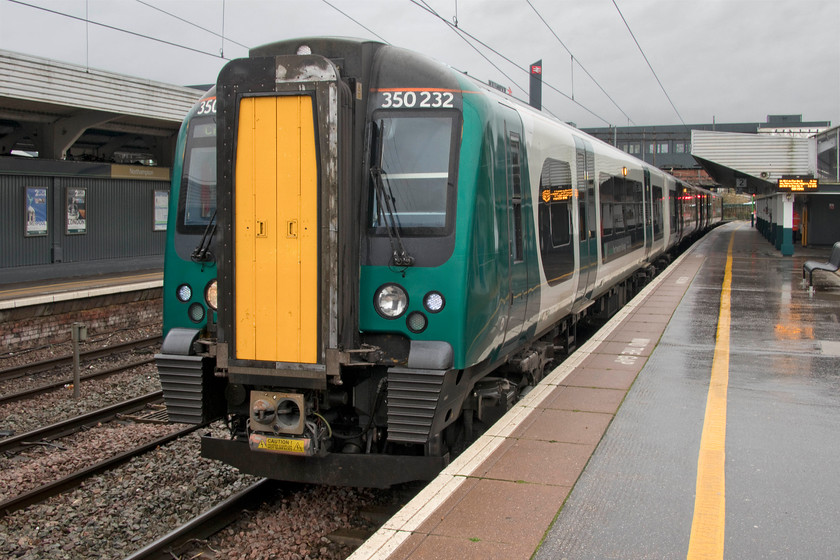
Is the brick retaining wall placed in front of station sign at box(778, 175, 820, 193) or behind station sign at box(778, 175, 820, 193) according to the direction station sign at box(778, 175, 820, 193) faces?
in front

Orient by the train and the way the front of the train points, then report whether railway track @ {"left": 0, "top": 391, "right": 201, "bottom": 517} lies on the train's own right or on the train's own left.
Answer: on the train's own right

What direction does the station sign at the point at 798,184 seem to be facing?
toward the camera

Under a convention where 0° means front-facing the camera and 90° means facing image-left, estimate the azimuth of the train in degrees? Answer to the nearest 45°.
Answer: approximately 45°

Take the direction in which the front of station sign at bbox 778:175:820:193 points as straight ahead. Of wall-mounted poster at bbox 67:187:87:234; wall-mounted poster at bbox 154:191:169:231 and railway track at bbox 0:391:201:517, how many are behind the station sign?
0

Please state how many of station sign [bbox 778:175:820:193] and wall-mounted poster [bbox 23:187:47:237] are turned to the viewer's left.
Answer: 0

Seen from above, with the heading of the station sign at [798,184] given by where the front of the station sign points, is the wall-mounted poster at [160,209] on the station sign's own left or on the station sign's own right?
on the station sign's own right

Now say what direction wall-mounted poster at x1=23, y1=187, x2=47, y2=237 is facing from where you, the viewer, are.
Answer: facing the viewer and to the right of the viewer

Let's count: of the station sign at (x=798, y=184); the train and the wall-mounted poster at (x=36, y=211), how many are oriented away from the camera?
0

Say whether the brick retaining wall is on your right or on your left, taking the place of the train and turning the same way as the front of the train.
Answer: on your right

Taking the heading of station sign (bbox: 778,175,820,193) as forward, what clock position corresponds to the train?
The train is roughly at 12 o'clock from the station sign.

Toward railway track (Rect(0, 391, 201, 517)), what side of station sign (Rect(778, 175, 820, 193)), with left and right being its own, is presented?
front
